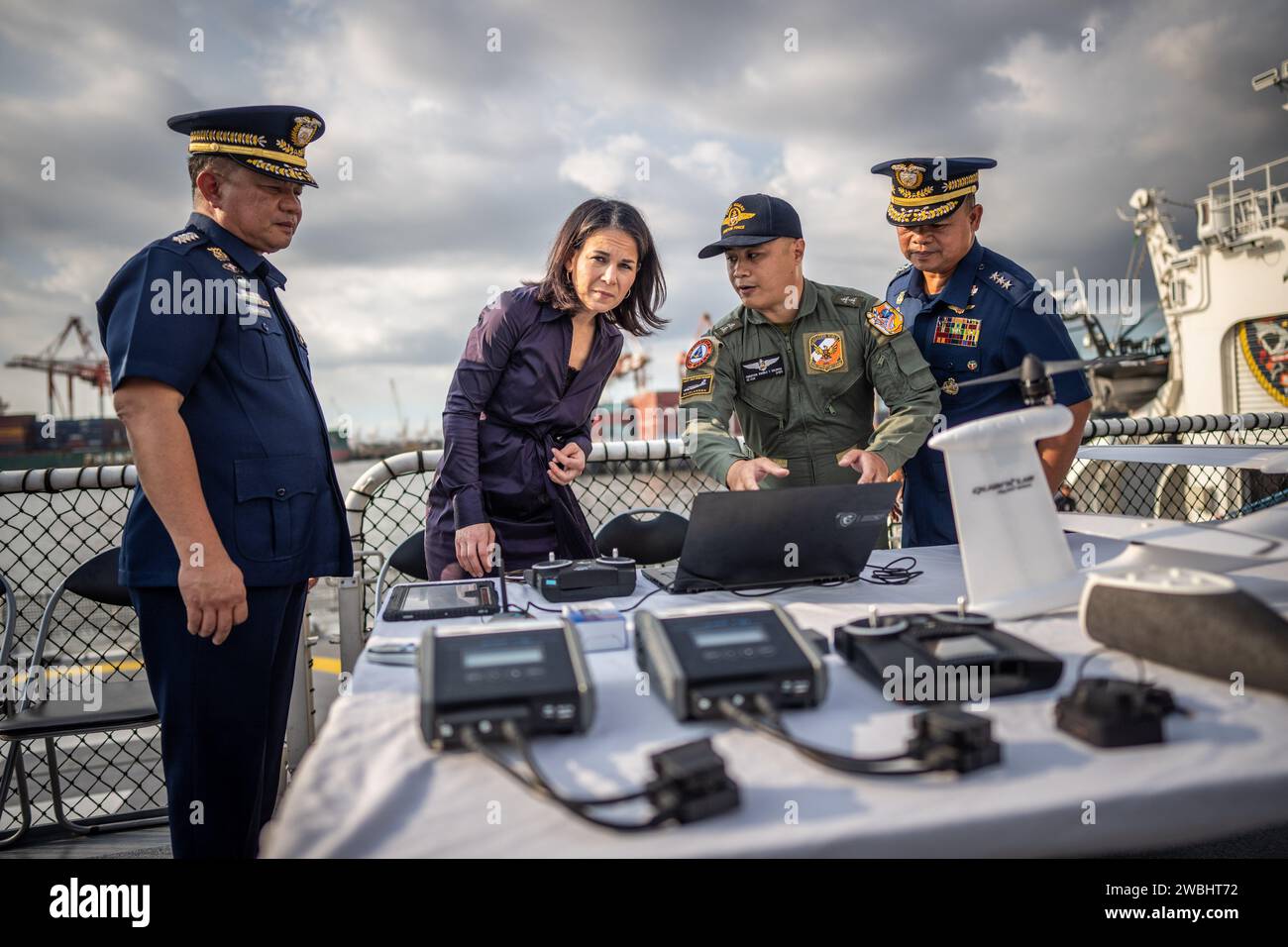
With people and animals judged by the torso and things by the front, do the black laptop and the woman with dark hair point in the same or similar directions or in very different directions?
very different directions

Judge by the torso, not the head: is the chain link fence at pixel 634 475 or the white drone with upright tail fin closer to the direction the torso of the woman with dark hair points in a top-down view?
the white drone with upright tail fin

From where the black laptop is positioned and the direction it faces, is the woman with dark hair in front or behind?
in front

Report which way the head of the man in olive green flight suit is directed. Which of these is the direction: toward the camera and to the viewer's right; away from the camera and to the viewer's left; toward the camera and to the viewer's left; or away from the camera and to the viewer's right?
toward the camera and to the viewer's left

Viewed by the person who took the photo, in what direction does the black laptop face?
facing away from the viewer and to the left of the viewer

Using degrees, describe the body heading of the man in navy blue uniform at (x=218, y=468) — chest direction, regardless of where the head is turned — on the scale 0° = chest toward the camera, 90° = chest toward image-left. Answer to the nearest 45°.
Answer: approximately 315°

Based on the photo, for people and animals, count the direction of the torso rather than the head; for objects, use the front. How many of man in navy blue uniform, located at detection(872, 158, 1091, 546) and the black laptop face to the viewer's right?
0

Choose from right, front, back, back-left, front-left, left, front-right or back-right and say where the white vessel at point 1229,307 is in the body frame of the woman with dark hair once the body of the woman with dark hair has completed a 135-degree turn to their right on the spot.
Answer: back-right

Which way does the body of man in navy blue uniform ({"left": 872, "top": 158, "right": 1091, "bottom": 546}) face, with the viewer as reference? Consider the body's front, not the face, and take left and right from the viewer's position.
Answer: facing the viewer and to the left of the viewer
